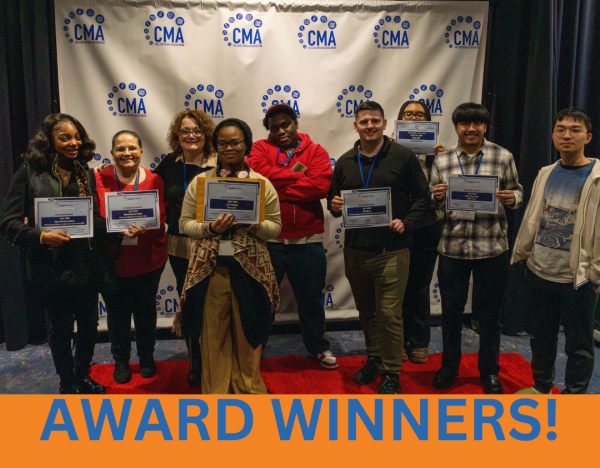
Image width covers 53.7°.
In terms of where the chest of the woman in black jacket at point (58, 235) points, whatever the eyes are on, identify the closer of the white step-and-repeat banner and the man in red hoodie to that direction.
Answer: the man in red hoodie

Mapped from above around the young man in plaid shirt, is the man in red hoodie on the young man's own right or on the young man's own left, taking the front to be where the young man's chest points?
on the young man's own right

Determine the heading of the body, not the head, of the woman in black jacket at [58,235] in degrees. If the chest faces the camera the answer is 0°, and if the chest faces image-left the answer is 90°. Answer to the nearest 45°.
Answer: approximately 315°

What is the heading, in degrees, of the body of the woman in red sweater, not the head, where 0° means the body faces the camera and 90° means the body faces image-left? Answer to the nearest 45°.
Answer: approximately 0°

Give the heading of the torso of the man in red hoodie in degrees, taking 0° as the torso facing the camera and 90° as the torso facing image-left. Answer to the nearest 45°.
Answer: approximately 0°
